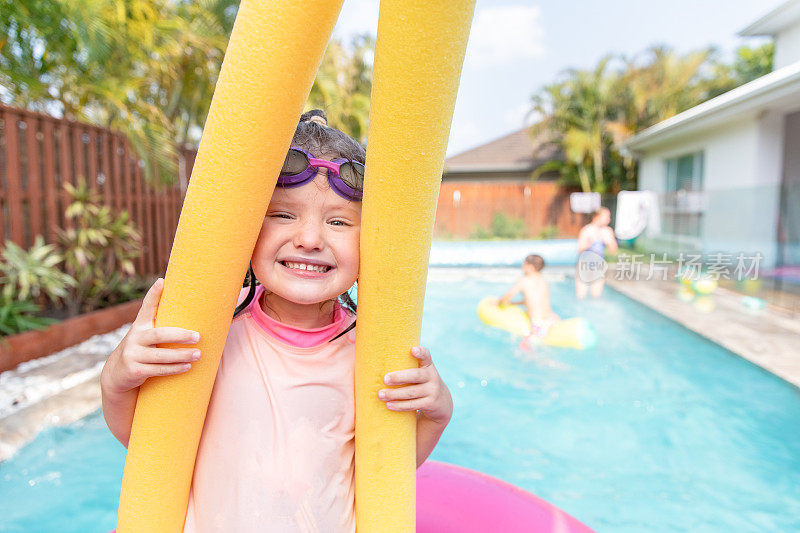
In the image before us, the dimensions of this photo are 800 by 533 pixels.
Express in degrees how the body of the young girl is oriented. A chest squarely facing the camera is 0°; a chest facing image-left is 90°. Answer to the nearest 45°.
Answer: approximately 0°

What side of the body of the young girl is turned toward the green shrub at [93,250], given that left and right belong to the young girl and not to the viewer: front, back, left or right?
back

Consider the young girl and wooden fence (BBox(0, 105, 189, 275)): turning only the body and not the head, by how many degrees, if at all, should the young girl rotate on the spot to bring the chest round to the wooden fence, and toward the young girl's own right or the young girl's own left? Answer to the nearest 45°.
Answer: approximately 180°

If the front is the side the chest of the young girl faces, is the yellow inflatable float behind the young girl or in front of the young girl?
behind
